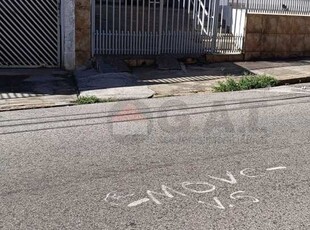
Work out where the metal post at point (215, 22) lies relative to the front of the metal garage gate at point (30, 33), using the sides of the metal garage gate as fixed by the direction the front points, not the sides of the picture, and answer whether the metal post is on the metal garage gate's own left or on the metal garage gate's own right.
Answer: on the metal garage gate's own left

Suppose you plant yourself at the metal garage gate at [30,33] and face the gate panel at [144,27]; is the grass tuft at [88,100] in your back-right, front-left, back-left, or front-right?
front-right

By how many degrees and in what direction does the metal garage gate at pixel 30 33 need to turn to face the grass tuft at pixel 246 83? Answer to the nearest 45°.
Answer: approximately 45° to its left

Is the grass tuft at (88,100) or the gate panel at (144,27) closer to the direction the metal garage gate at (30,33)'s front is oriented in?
the grass tuft

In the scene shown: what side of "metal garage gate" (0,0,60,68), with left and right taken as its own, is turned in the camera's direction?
front

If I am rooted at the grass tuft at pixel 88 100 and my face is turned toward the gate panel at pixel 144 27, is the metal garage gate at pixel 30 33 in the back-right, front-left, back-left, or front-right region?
front-left

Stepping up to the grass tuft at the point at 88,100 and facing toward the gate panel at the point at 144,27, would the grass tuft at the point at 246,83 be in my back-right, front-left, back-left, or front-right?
front-right

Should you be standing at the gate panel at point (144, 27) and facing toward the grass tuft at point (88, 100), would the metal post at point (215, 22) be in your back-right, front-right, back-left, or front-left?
back-left

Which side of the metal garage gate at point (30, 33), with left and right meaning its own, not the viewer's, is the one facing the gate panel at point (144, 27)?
left

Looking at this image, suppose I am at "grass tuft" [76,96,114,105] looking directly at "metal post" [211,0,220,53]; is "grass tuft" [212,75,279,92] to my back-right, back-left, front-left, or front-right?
front-right

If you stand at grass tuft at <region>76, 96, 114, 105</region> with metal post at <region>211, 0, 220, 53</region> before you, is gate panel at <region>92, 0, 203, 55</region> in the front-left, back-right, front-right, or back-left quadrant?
front-left

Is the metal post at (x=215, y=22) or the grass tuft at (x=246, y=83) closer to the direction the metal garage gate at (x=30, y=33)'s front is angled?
the grass tuft

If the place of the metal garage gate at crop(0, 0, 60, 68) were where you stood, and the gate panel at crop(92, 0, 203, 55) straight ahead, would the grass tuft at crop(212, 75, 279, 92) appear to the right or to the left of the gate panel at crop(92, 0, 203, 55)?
right

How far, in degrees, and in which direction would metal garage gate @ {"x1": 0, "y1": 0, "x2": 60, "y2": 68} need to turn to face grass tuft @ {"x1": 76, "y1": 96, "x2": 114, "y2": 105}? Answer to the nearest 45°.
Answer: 0° — it already faces it
